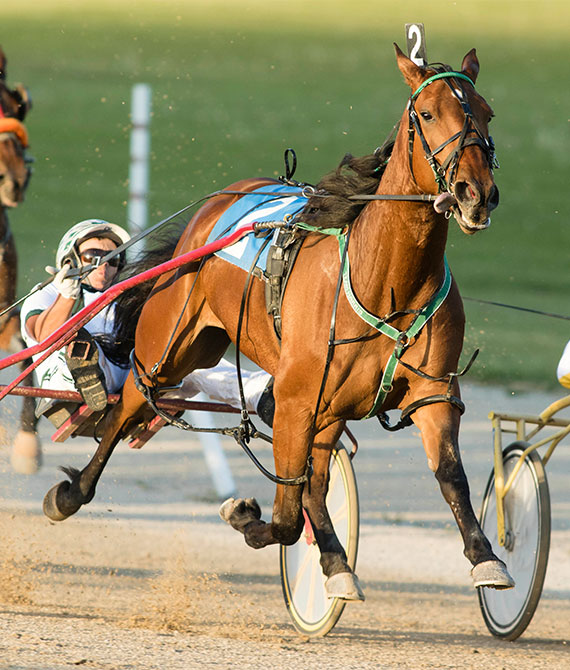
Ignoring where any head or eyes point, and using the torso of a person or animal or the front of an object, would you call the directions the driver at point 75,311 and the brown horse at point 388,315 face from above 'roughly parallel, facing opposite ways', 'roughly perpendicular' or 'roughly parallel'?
roughly parallel

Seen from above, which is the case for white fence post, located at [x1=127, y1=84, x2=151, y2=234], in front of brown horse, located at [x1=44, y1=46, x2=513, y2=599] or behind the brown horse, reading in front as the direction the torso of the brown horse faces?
behind

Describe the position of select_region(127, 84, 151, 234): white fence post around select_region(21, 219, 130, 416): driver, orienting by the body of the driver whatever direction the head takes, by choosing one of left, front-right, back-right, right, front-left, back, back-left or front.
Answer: back-left

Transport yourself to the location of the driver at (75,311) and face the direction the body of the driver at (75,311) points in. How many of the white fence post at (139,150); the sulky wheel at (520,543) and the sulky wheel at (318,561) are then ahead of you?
2

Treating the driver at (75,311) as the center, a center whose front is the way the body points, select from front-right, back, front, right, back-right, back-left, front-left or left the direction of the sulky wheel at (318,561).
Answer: left

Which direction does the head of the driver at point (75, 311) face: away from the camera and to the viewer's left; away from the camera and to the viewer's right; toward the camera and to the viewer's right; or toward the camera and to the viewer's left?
toward the camera and to the viewer's right

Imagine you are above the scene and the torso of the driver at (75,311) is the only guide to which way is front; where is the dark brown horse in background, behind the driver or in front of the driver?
behind

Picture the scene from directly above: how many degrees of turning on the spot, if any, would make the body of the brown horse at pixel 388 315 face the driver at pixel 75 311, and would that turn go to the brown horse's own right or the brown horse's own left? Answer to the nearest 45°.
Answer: approximately 180°

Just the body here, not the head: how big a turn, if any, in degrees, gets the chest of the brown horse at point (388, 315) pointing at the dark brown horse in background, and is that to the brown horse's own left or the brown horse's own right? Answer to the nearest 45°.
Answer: approximately 180°

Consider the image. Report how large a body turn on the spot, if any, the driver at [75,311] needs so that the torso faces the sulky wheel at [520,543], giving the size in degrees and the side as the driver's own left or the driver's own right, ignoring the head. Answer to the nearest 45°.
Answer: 0° — they already face it

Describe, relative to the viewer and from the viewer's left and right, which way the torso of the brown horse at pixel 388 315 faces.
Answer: facing the viewer and to the right of the viewer
